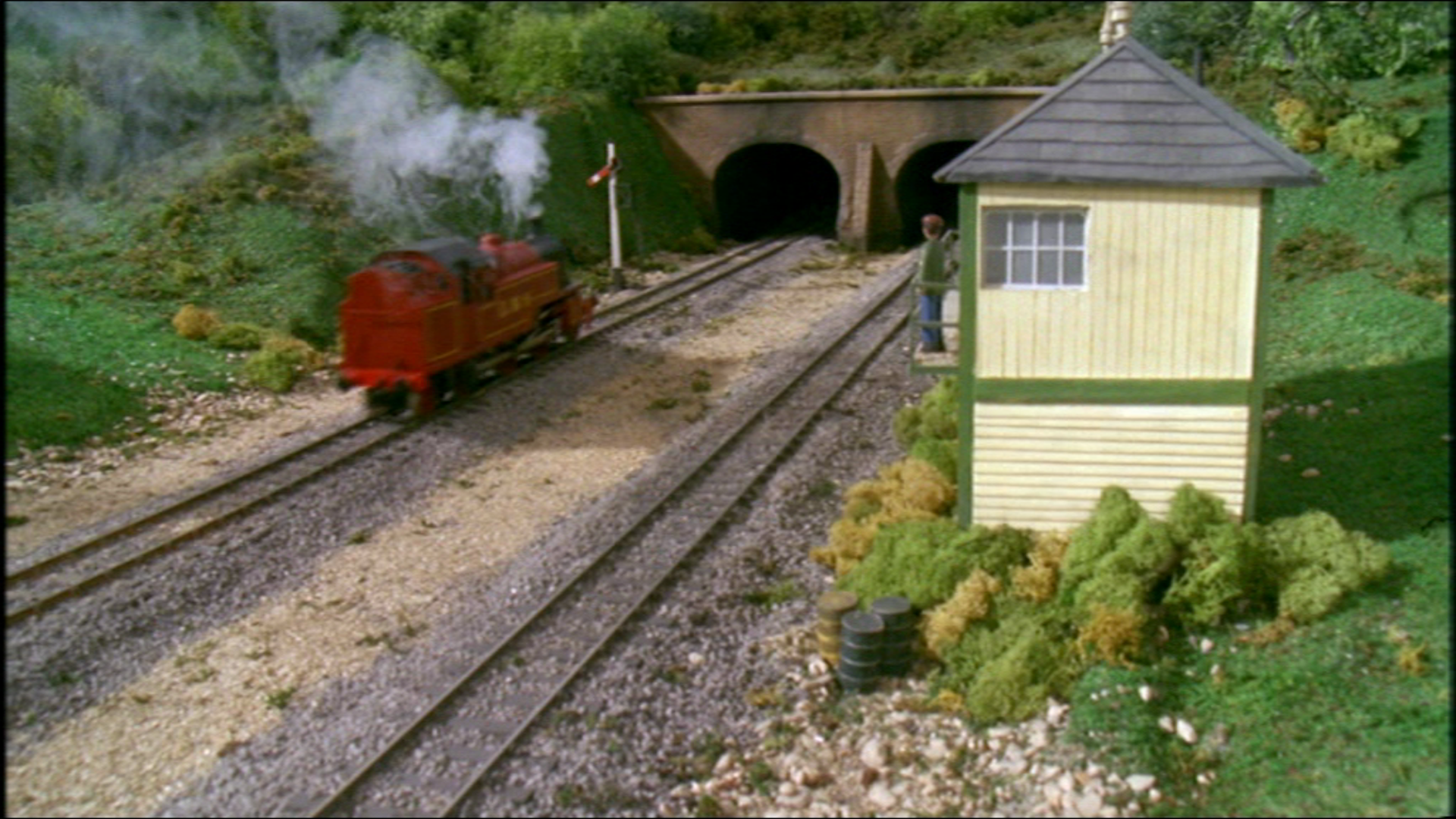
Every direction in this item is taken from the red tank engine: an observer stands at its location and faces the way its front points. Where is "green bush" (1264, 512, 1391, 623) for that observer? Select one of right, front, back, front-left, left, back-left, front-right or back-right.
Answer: right

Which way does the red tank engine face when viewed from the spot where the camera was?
facing away from the viewer and to the right of the viewer

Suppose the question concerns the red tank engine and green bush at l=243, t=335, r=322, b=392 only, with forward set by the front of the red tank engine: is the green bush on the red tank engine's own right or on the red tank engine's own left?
on the red tank engine's own left

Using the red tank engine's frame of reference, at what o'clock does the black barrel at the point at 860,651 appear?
The black barrel is roughly at 4 o'clock from the red tank engine.

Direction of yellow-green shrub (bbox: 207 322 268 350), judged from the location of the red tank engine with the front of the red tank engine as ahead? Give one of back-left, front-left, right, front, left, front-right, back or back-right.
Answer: left

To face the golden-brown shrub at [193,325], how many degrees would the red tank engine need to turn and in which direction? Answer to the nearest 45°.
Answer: approximately 90° to its left

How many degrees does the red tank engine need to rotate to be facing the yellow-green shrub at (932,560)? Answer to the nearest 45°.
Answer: approximately 90° to its right

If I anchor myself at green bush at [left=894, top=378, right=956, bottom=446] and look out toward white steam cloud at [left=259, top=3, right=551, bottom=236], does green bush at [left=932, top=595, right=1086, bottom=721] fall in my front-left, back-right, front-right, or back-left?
back-left

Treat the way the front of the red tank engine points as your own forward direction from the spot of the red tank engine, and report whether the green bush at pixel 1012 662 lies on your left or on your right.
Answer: on your right

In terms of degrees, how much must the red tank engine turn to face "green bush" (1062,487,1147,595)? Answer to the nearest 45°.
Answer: approximately 90° to its right
